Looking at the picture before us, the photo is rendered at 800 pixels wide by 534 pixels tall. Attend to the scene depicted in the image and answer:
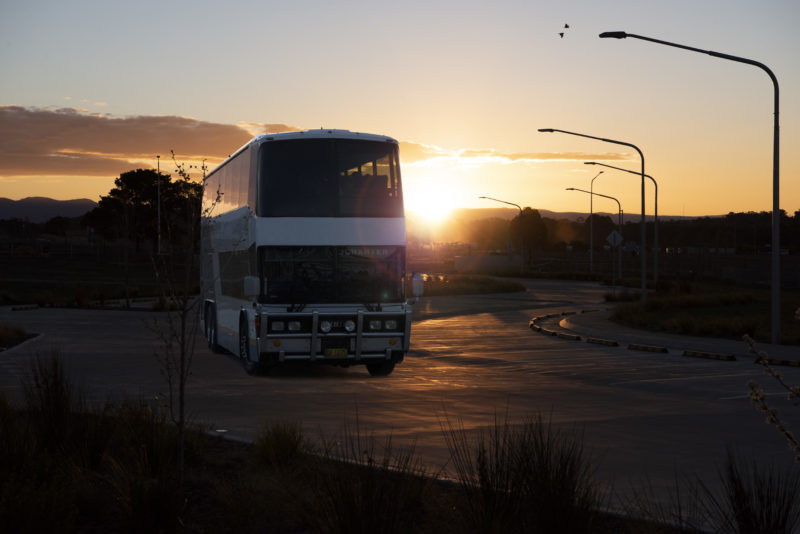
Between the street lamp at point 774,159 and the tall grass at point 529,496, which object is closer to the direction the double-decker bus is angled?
the tall grass

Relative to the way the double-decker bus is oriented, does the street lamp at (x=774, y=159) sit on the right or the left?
on its left

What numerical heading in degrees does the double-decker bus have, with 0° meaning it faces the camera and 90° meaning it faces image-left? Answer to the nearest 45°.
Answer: approximately 0°

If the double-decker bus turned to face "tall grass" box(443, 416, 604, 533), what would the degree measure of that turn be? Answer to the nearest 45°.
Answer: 0° — it already faces it
